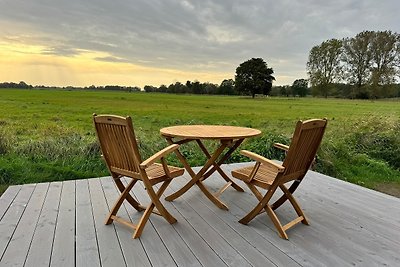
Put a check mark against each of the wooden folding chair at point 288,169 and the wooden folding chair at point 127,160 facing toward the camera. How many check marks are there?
0

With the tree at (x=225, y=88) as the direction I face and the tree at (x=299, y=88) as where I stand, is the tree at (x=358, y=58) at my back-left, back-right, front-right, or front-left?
back-left

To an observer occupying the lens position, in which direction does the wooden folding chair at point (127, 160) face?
facing away from the viewer and to the right of the viewer

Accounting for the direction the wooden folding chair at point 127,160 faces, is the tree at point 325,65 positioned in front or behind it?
in front

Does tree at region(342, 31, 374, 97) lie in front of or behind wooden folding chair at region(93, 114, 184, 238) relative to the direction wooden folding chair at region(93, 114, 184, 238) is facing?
in front

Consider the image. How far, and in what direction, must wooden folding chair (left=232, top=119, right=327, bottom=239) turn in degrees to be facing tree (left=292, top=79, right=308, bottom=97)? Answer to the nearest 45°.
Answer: approximately 45° to its right

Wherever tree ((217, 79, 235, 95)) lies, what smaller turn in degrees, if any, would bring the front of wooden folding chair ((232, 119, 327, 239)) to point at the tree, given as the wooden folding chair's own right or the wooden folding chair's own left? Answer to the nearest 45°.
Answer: approximately 45° to the wooden folding chair's own right

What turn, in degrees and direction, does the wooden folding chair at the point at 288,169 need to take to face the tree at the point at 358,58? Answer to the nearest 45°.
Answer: approximately 45° to its right

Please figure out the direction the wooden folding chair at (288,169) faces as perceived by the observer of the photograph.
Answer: facing away from the viewer and to the left of the viewer

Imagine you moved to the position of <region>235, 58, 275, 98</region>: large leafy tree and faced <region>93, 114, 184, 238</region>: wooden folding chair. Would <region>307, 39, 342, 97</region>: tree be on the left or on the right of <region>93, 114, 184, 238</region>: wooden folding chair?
left
